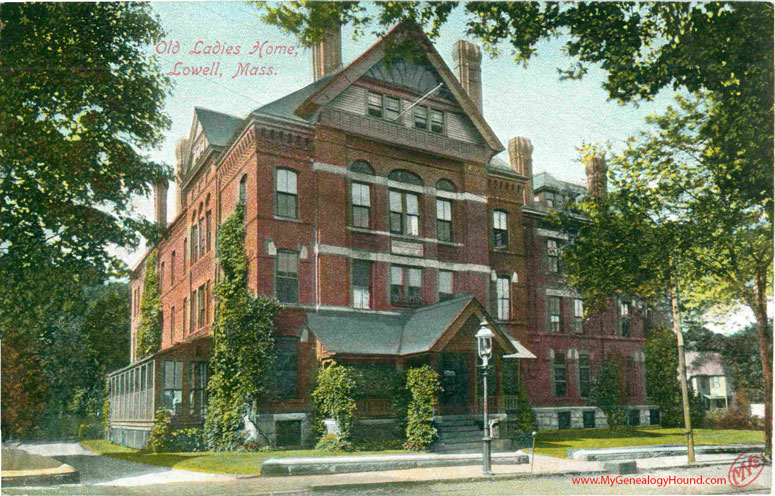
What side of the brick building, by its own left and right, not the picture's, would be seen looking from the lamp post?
front

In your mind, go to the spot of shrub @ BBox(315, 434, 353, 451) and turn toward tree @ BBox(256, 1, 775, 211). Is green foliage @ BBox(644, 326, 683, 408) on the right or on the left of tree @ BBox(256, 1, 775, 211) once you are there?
left

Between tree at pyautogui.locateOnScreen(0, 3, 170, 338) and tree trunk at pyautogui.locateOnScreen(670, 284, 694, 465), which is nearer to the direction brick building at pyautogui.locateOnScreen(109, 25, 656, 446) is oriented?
the tree trunk

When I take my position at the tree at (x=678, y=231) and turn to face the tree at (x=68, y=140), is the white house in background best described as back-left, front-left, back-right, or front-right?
back-right

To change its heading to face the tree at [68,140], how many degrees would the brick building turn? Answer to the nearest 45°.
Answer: approximately 90° to its right

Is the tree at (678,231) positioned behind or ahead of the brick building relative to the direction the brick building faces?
ahead

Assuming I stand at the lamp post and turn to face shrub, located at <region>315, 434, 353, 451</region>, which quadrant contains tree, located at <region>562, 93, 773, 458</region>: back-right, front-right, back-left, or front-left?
back-right

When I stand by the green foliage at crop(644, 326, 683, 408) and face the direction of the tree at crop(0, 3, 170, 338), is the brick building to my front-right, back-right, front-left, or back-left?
front-right

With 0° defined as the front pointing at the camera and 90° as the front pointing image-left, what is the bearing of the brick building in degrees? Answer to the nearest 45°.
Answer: approximately 315°

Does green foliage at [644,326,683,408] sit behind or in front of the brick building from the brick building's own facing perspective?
in front

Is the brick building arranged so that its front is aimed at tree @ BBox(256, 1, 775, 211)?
yes
